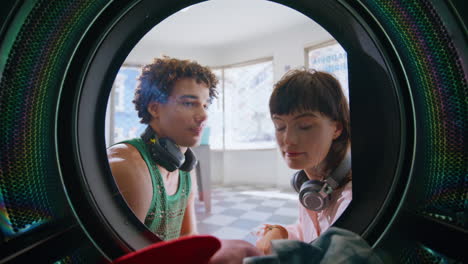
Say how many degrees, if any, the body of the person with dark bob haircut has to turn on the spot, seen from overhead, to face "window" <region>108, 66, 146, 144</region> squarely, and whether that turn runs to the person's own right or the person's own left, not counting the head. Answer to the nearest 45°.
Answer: approximately 90° to the person's own right

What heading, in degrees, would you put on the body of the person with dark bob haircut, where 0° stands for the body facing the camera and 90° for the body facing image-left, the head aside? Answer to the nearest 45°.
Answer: approximately 45°

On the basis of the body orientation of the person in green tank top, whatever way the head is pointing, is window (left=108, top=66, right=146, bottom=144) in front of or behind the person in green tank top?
behind

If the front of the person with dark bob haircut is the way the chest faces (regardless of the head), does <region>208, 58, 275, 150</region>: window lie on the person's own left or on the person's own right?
on the person's own right

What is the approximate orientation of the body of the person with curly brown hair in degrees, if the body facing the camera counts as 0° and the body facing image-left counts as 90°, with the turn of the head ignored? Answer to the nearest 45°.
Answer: approximately 315°
